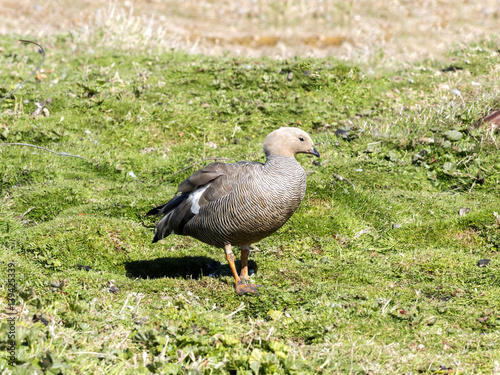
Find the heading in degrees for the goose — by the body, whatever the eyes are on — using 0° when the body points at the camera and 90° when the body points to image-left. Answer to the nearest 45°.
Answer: approximately 270°

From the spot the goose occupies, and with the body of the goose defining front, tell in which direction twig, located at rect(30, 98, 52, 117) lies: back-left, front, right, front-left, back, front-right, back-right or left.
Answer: back-left
